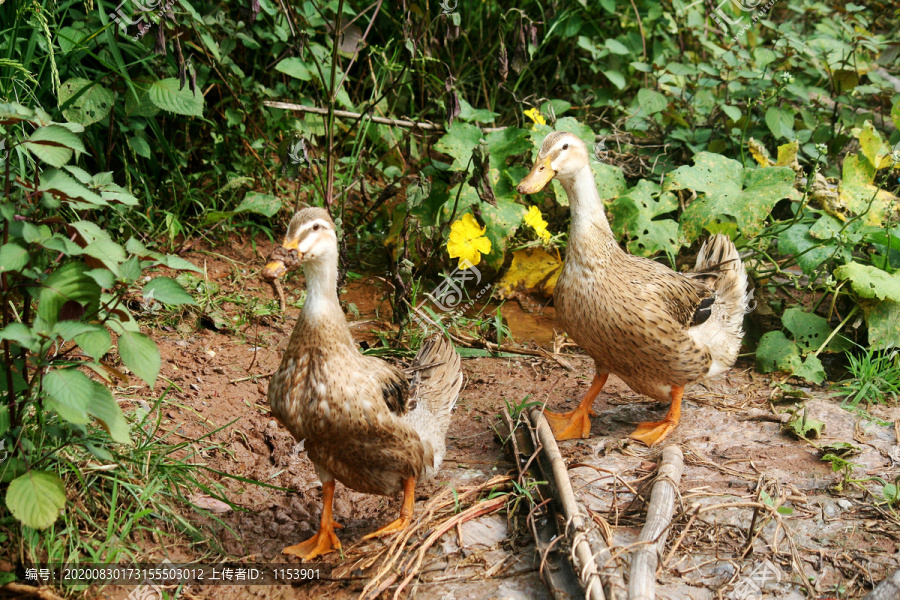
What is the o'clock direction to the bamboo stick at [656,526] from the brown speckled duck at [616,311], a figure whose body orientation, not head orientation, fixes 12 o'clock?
The bamboo stick is roughly at 10 o'clock from the brown speckled duck.

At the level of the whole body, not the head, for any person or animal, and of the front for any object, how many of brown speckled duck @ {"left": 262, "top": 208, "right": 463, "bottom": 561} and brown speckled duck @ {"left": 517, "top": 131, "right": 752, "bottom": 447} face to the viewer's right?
0

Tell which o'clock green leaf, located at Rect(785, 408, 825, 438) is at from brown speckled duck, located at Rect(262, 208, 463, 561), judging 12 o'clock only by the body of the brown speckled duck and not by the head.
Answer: The green leaf is roughly at 7 o'clock from the brown speckled duck.

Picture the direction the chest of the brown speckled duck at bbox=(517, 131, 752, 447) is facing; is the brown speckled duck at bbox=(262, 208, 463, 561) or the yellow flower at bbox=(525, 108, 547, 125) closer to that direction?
the brown speckled duck

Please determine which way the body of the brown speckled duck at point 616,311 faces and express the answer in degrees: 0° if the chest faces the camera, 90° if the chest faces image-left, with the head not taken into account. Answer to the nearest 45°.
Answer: approximately 45°

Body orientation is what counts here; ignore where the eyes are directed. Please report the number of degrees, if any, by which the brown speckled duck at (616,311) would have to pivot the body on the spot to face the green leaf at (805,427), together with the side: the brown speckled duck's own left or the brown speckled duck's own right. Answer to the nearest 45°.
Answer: approximately 135° to the brown speckled duck's own left

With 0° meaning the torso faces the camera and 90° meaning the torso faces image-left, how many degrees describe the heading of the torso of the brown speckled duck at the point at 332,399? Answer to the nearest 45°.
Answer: approximately 45°

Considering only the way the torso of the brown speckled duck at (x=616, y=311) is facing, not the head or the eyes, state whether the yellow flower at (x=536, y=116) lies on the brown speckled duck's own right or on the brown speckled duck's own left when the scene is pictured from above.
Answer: on the brown speckled duck's own right

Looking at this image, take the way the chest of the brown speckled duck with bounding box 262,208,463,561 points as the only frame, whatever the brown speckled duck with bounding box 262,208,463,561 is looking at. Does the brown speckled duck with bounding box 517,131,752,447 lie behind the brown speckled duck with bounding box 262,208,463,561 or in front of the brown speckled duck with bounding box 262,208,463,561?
behind
